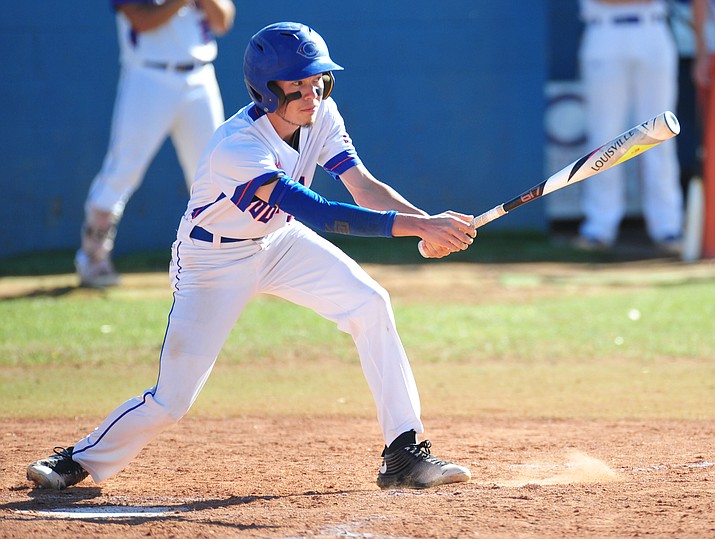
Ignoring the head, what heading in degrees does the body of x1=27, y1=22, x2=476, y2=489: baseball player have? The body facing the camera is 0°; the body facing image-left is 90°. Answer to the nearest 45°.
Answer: approximately 315°

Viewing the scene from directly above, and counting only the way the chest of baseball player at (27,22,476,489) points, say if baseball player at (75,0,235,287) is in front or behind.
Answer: behind

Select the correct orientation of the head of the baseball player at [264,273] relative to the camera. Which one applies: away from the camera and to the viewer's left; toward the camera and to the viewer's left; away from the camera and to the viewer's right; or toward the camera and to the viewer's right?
toward the camera and to the viewer's right
